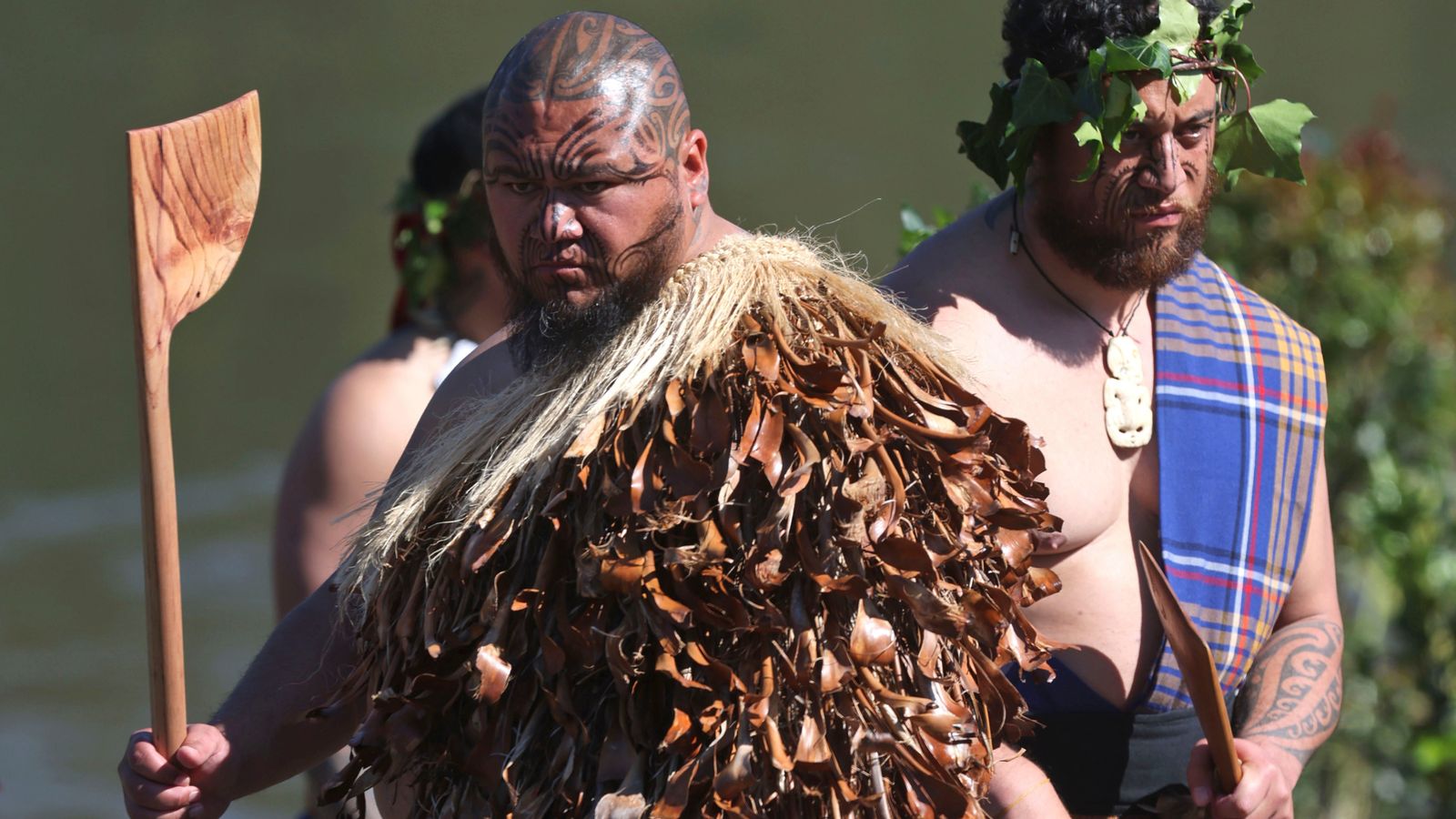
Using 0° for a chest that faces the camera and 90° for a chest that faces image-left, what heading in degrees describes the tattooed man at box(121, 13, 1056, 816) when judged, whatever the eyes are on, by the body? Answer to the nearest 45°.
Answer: approximately 45°

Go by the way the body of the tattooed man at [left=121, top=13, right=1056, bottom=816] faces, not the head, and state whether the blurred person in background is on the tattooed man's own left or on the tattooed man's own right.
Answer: on the tattooed man's own right

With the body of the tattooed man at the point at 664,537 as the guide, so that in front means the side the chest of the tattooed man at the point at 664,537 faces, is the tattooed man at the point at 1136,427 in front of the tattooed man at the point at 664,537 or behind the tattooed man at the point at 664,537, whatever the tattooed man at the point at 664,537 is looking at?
behind
